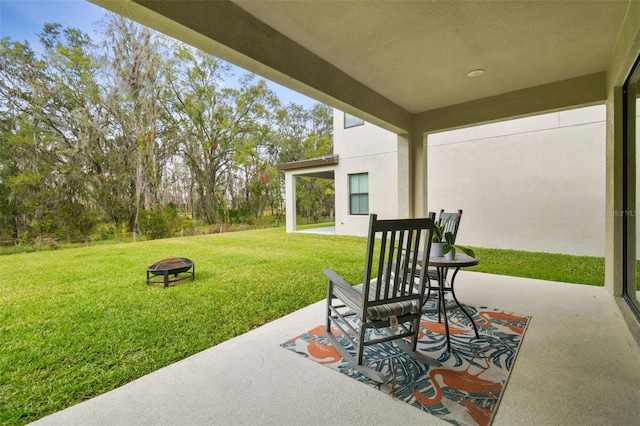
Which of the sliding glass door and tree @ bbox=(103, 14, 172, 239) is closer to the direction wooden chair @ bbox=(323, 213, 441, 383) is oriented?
the tree

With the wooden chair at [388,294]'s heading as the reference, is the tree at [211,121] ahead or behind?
ahead

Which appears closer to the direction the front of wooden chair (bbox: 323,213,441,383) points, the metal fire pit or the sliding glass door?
the metal fire pit

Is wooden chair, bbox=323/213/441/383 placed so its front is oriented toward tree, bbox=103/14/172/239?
yes

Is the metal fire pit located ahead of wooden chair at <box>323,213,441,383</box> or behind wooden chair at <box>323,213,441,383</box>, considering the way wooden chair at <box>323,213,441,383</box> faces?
ahead

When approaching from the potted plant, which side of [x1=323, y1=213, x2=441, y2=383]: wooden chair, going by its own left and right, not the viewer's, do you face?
right

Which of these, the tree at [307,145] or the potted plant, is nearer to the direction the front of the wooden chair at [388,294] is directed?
the tree

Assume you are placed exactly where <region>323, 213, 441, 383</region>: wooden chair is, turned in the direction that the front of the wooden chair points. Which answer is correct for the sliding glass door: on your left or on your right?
on your right

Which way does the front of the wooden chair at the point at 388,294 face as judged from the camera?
facing away from the viewer and to the left of the viewer
